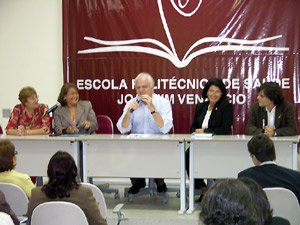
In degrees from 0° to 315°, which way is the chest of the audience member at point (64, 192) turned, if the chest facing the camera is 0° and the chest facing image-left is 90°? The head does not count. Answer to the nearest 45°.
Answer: approximately 180°

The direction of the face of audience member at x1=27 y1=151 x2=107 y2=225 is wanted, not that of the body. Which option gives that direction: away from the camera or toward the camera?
away from the camera

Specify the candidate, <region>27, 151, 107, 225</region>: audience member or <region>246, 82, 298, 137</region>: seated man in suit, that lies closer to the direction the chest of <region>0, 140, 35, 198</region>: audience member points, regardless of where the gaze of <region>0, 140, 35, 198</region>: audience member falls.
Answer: the seated man in suit

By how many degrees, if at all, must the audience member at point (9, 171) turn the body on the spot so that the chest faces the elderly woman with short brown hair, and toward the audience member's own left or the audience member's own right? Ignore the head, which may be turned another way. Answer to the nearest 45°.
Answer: approximately 45° to the audience member's own left

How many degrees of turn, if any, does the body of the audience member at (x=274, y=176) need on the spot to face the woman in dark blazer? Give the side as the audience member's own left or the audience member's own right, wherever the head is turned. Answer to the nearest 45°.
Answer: approximately 45° to the audience member's own left

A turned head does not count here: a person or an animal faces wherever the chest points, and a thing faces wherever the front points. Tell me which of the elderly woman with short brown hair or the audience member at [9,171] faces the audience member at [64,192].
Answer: the elderly woman with short brown hair
